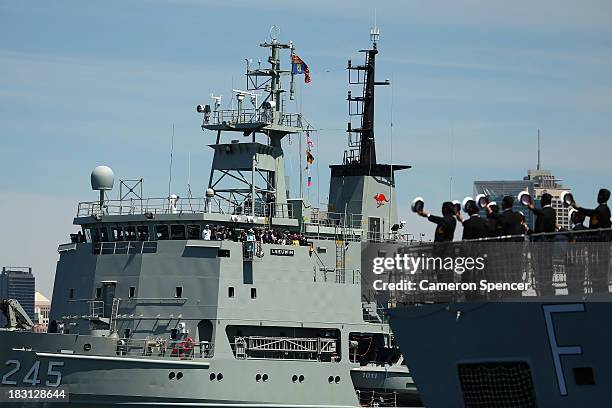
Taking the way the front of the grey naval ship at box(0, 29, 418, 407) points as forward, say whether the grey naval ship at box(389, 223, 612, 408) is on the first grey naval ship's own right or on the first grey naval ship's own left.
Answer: on the first grey naval ship's own left

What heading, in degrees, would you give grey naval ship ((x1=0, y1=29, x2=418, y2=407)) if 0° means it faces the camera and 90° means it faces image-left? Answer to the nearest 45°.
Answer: approximately 45°
